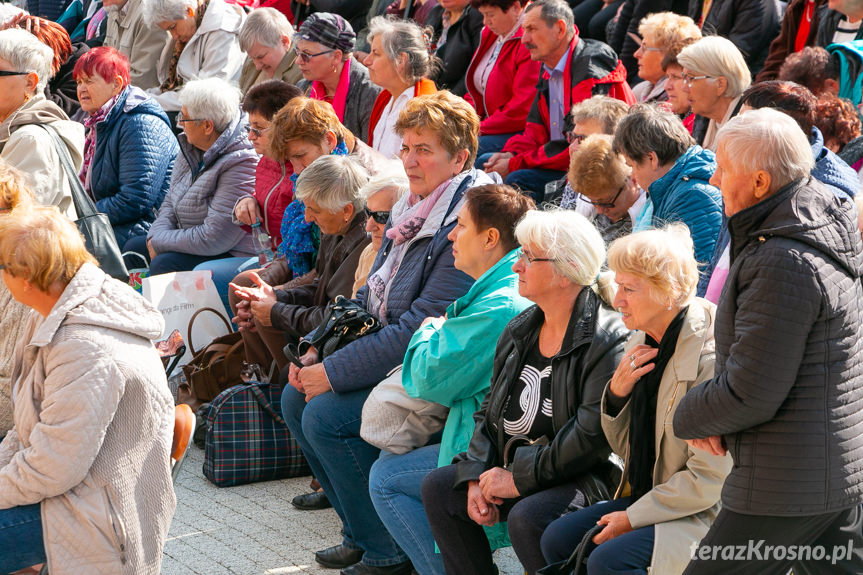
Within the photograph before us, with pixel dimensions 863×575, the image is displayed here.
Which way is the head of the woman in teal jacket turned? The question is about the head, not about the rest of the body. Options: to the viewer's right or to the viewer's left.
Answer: to the viewer's left

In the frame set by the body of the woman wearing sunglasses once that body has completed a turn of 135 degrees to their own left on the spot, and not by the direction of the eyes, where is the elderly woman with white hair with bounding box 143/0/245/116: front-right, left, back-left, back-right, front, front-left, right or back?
back-left

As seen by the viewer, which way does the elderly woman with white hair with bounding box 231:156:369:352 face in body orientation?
to the viewer's left

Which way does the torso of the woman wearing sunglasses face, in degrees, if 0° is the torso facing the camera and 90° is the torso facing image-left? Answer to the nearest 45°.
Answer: approximately 45°

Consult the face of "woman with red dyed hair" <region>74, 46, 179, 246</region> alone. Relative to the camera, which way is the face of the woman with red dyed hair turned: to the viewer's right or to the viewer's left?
to the viewer's left

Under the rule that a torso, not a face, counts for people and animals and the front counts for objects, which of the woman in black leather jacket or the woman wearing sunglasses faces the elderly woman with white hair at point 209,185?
the woman wearing sunglasses

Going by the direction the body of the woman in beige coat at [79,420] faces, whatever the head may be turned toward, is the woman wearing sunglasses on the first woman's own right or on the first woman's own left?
on the first woman's own right

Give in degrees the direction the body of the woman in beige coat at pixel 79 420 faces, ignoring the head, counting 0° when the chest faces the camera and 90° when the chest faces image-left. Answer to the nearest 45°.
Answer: approximately 90°

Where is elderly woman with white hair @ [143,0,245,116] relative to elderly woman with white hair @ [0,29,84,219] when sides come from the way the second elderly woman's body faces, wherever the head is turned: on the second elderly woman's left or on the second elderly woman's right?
on the second elderly woman's right

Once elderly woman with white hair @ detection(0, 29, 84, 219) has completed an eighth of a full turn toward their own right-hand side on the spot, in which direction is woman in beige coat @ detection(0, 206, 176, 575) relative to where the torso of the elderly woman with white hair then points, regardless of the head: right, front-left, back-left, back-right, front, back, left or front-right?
back-left

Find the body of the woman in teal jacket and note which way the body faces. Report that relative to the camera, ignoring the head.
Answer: to the viewer's left

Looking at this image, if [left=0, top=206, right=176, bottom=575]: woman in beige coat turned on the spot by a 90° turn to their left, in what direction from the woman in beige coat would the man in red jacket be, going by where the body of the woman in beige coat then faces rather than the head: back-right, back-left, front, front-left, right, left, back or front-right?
back-left

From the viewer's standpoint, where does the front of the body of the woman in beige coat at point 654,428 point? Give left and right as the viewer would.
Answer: facing the viewer and to the left of the viewer

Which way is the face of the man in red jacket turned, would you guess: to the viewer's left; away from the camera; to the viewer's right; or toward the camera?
to the viewer's left
